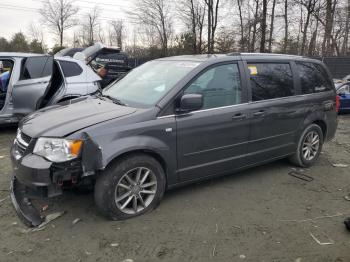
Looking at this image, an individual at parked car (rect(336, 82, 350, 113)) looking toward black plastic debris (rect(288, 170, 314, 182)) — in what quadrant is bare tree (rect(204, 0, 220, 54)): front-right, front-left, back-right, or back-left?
back-right

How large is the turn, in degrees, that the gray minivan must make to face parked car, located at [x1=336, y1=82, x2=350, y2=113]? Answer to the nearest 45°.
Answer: approximately 180°

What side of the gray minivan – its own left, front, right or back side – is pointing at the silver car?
right

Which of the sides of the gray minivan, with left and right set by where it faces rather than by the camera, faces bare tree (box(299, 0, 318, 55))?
back

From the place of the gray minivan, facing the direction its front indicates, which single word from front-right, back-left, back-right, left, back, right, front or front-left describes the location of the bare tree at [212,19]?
back-right

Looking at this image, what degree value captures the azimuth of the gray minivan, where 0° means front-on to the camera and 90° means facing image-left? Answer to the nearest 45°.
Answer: approximately 45°

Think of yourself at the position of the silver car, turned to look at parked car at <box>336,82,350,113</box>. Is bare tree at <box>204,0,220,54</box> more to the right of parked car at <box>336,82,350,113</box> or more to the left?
left

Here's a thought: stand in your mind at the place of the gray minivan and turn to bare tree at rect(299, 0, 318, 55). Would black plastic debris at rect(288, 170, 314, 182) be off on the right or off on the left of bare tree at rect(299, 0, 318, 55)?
right
